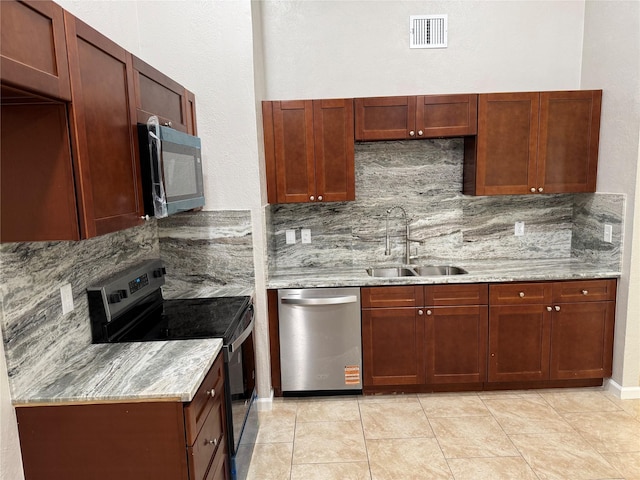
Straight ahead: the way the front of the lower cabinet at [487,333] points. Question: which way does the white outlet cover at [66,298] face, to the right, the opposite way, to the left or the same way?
to the left

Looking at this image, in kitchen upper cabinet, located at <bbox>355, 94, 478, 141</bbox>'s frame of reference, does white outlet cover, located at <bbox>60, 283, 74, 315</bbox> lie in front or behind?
in front

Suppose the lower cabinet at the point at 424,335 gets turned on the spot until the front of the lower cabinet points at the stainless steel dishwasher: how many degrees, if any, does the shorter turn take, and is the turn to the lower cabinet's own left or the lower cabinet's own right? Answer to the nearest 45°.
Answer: approximately 90° to the lower cabinet's own right

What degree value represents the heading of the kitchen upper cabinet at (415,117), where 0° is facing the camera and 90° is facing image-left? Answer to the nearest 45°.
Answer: approximately 0°

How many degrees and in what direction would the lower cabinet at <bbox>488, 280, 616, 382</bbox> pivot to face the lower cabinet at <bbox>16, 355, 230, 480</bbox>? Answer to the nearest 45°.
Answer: approximately 45° to its right

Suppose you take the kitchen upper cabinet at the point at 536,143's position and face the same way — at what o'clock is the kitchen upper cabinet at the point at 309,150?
the kitchen upper cabinet at the point at 309,150 is roughly at 2 o'clock from the kitchen upper cabinet at the point at 536,143.

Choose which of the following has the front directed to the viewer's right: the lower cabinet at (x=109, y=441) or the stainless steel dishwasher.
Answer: the lower cabinet

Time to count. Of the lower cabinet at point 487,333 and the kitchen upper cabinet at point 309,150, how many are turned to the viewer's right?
0

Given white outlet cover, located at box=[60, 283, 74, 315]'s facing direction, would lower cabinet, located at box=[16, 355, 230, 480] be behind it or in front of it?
in front

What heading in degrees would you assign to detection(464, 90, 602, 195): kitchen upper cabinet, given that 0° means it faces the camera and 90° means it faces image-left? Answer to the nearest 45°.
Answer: approximately 0°

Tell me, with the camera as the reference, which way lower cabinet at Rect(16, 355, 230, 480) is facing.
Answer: facing to the right of the viewer

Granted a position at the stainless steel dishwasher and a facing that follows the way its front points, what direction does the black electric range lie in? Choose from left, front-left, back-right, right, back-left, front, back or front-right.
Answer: front-right

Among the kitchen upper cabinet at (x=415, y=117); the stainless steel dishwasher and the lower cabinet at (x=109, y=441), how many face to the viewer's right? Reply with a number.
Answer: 1
